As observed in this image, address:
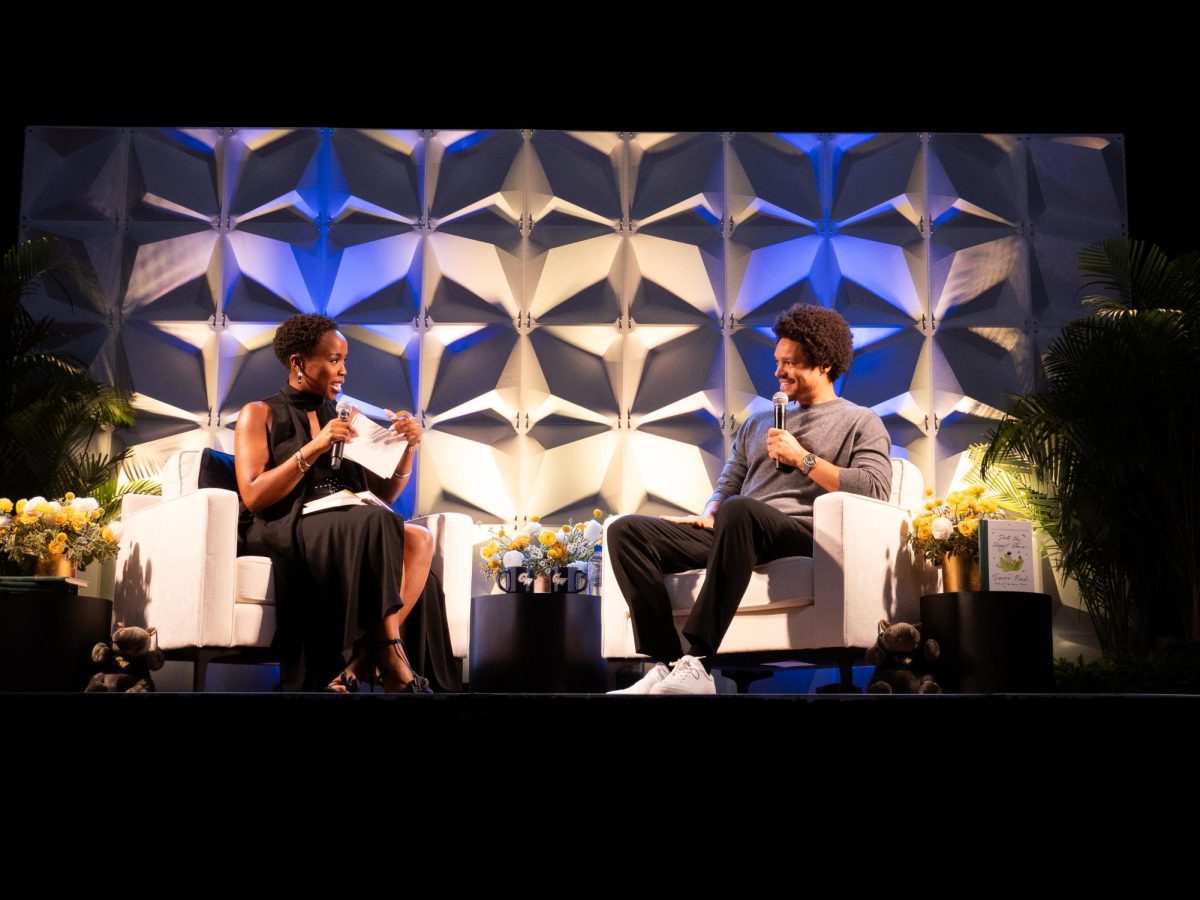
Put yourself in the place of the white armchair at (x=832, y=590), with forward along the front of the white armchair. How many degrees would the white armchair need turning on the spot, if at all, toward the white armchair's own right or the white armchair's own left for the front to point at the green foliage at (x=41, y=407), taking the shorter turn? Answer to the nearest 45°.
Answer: approximately 45° to the white armchair's own right

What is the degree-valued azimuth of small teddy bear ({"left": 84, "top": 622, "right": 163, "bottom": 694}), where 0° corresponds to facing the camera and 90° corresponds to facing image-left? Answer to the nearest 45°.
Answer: approximately 0°

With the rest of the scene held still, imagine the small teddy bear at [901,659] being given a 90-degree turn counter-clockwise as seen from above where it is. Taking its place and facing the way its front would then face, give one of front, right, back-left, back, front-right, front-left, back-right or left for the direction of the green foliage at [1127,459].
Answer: front-left

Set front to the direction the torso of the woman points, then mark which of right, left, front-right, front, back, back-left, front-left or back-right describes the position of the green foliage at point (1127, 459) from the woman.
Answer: front-left

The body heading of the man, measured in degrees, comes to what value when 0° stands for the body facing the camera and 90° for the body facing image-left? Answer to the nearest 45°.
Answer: approximately 45°

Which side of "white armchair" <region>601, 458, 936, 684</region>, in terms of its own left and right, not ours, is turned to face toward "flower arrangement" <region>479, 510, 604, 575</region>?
right

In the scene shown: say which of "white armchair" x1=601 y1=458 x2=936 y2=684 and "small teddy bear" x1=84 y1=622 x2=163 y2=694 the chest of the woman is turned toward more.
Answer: the white armchair

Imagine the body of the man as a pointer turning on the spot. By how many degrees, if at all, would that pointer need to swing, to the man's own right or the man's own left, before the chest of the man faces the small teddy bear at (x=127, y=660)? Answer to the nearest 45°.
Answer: approximately 45° to the man's own right

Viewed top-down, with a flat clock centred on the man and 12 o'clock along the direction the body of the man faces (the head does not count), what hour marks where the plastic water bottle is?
The plastic water bottle is roughly at 3 o'clock from the man.

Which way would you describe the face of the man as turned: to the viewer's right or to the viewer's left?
to the viewer's left

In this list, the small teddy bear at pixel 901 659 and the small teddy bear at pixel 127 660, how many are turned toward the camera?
2

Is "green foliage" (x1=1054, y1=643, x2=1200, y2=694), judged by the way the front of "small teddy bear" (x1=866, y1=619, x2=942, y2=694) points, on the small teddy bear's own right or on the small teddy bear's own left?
on the small teddy bear's own left

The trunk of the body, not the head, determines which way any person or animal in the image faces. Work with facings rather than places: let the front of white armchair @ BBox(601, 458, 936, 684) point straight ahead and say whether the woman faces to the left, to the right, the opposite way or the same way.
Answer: to the left

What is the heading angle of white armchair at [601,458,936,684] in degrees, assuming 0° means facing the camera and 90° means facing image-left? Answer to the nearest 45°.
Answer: approximately 45°

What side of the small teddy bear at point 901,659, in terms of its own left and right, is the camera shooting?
front

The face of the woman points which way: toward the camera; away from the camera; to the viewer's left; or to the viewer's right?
to the viewer's right
